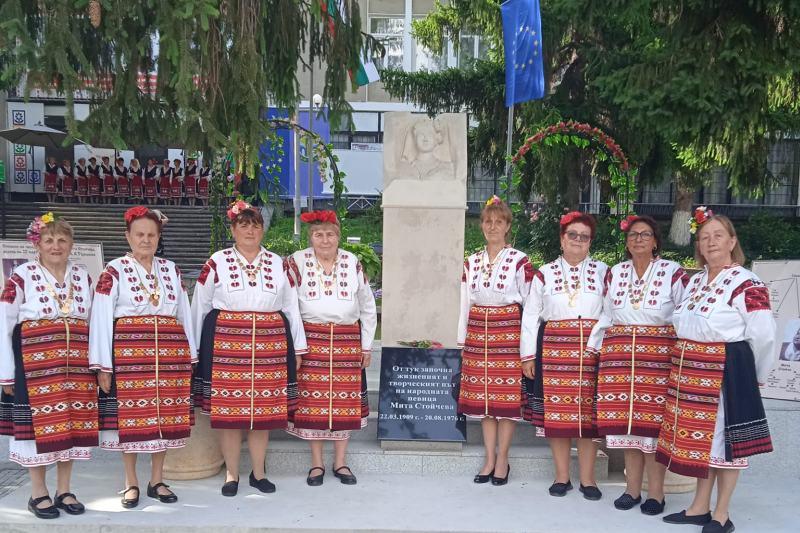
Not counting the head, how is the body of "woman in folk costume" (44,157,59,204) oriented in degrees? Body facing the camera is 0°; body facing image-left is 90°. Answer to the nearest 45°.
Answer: approximately 0°

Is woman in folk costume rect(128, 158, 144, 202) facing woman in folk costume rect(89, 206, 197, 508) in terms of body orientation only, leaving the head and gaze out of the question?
yes

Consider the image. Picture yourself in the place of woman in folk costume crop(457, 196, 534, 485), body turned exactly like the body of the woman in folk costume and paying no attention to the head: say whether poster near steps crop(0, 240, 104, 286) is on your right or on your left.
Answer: on your right

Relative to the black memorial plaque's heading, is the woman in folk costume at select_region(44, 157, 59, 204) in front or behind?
behind

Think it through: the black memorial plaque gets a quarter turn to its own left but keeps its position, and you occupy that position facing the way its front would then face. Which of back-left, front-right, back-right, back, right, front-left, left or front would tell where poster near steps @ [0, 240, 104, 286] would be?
back

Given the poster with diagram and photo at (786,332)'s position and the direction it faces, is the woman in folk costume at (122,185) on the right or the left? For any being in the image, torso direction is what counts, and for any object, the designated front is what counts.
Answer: on its right

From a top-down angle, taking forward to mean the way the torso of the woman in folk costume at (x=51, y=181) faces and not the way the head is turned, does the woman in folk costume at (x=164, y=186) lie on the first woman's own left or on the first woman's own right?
on the first woman's own left

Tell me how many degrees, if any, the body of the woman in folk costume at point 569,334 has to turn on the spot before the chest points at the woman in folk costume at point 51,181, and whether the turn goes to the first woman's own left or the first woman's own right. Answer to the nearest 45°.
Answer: approximately 135° to the first woman's own right

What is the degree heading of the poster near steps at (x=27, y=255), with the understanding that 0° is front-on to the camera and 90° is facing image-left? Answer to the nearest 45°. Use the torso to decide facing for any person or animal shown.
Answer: approximately 0°

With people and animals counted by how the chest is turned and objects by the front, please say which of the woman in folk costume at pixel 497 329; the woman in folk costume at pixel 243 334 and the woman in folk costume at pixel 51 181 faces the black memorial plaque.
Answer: the woman in folk costume at pixel 51 181
